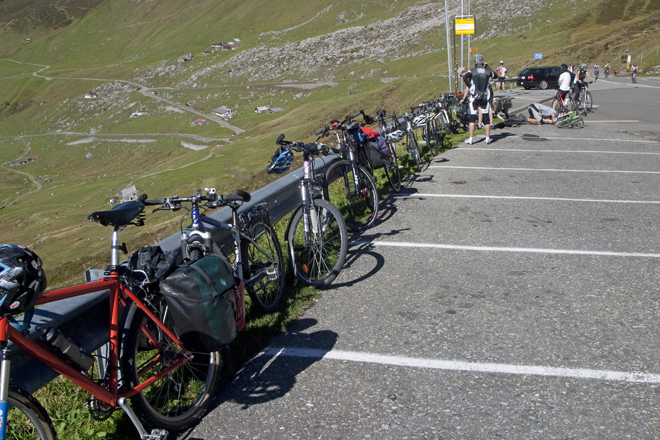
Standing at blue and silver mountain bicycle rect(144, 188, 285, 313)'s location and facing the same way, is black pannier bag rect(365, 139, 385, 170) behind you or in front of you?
behind

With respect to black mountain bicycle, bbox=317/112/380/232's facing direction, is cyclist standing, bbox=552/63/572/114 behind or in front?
behind

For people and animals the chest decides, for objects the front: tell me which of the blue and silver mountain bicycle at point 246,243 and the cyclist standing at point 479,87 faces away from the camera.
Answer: the cyclist standing

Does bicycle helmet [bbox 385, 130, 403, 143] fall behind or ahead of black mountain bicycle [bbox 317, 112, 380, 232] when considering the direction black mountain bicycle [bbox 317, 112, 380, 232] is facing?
behind

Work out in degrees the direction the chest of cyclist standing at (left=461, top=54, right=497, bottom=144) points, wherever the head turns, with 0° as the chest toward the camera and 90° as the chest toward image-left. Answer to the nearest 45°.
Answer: approximately 180°

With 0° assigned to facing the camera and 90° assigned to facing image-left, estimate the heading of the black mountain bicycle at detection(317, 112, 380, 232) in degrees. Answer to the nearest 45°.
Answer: approximately 45°

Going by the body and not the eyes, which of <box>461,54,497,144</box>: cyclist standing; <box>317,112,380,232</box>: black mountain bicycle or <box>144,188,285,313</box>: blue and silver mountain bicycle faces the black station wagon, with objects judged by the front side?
the cyclist standing

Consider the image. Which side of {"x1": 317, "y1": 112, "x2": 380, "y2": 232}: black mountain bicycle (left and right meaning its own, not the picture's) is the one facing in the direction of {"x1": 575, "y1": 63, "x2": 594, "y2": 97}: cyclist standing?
back

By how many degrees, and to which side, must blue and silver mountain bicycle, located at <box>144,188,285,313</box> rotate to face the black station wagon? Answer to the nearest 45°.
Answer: approximately 180°
